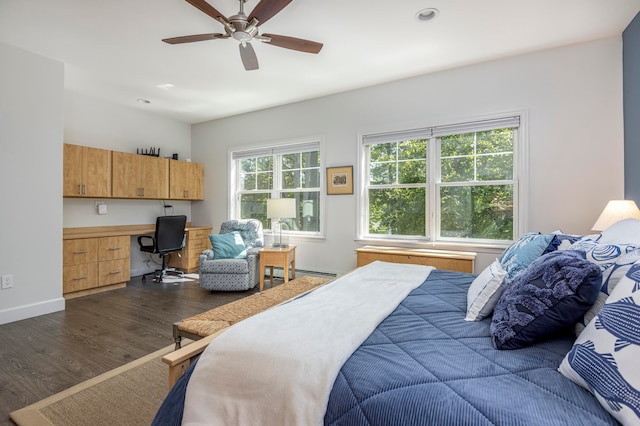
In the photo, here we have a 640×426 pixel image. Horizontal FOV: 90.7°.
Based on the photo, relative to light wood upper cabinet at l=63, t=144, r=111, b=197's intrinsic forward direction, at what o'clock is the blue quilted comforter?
The blue quilted comforter is roughly at 1 o'clock from the light wood upper cabinet.

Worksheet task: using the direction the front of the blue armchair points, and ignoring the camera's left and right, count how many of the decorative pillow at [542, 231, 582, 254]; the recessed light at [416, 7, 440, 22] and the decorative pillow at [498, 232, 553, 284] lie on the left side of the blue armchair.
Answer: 3

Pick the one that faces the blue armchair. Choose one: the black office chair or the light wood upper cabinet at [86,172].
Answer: the light wood upper cabinet

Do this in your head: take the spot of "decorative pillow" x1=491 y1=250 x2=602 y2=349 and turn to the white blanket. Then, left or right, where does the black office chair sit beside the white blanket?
right

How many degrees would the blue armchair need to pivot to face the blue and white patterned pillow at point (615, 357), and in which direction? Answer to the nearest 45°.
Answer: approximately 45° to its left

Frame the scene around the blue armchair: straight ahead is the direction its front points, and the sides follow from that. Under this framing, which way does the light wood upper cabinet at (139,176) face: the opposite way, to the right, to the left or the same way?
to the left

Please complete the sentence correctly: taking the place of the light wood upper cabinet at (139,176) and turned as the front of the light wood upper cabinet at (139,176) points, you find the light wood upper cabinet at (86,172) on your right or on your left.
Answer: on your right

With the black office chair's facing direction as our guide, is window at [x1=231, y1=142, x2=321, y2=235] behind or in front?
behind

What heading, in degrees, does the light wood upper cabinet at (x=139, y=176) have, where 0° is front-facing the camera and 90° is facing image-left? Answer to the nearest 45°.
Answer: approximately 315°

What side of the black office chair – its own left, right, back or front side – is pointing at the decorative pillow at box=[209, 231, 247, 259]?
back

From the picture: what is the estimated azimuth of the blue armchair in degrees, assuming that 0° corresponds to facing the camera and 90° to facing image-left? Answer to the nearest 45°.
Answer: approximately 45°

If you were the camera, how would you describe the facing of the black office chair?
facing away from the viewer and to the left of the viewer
